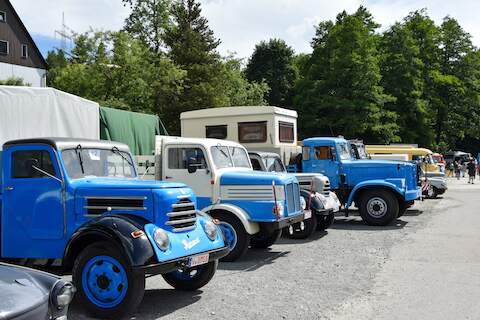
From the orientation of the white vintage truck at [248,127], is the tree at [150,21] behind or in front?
behind

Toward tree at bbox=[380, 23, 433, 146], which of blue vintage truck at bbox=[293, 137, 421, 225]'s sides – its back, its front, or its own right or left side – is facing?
left

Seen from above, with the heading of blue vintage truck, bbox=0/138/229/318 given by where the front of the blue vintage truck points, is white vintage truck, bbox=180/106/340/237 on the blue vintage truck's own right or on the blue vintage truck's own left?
on the blue vintage truck's own left

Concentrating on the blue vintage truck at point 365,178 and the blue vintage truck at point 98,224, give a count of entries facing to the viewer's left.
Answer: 0

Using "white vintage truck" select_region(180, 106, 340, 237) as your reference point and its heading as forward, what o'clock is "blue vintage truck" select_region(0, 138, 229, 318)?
The blue vintage truck is roughly at 2 o'clock from the white vintage truck.

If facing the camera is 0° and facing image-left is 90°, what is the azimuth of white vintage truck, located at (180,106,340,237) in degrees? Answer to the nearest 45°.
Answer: approximately 315°

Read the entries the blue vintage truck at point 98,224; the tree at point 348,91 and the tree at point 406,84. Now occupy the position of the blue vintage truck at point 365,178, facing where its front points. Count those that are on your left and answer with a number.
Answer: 2

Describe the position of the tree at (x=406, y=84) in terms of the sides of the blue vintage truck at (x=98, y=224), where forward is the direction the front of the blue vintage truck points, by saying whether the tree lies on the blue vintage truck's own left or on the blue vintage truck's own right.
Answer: on the blue vintage truck's own left

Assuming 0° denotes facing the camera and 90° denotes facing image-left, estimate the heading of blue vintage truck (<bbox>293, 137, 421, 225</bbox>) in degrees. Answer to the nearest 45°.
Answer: approximately 270°

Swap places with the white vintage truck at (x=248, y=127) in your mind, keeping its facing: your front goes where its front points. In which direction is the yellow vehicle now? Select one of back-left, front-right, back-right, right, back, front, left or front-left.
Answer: left
